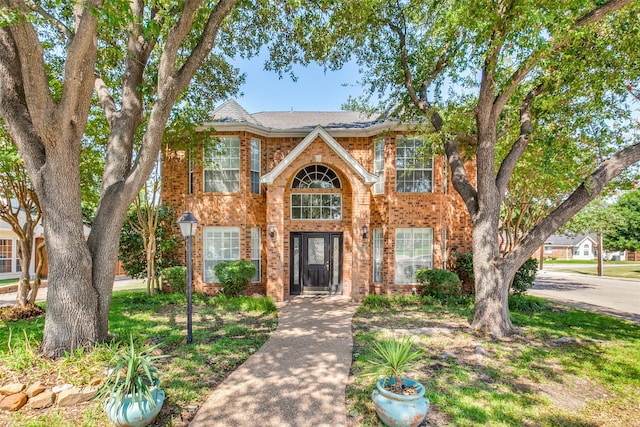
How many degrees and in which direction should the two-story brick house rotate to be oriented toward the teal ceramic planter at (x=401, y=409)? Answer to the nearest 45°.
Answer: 0° — it already faces it

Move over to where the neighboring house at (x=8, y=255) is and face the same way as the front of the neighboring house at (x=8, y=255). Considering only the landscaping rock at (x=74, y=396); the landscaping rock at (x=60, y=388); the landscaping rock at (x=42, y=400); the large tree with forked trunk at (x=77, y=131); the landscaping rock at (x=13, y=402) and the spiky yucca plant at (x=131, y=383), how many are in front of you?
6

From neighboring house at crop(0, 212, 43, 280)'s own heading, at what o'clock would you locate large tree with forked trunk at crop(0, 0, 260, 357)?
The large tree with forked trunk is roughly at 12 o'clock from the neighboring house.

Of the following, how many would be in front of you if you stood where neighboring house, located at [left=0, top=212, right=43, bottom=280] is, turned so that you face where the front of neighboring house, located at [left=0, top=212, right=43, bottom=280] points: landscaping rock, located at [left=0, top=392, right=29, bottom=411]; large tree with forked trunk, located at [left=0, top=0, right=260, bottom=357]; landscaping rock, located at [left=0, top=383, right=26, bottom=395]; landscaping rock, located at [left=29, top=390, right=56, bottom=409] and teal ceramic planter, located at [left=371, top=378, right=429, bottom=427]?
5

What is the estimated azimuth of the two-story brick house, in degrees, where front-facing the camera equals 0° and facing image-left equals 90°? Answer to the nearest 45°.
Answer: approximately 0°

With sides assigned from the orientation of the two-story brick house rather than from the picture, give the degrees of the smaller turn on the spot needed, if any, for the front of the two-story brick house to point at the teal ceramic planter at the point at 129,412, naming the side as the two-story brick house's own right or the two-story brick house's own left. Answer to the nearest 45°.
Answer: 0° — it already faces it

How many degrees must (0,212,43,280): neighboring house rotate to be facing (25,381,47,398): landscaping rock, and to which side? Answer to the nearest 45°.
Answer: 0° — it already faces it

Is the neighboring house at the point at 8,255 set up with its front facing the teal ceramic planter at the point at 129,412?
yes

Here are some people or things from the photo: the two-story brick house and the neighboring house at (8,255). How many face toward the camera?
2
